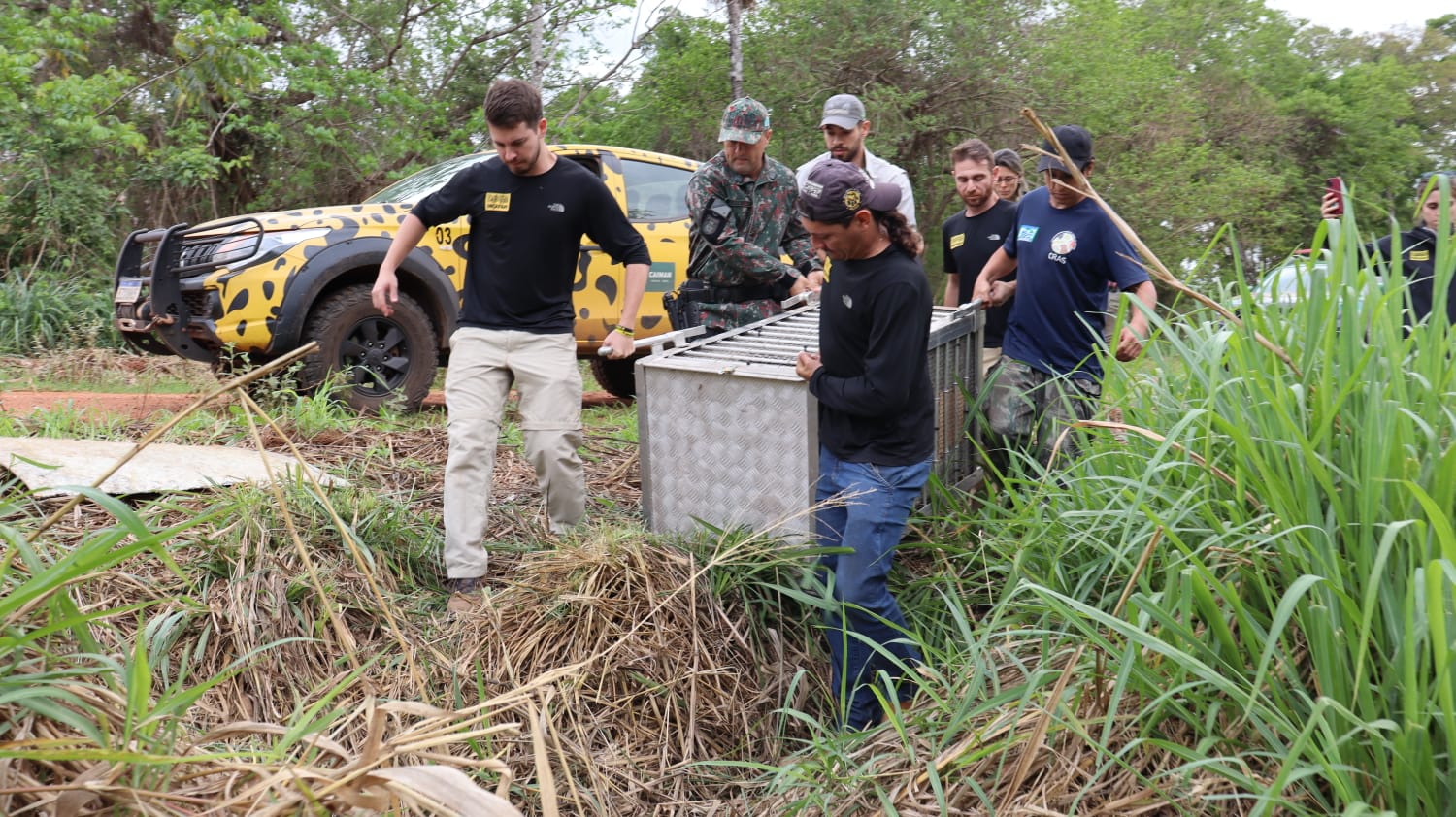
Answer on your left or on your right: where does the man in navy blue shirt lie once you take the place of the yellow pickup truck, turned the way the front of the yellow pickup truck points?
on your left

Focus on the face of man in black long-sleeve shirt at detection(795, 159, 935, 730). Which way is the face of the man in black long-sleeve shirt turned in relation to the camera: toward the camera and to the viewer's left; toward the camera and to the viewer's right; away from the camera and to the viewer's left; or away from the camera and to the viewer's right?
toward the camera and to the viewer's left

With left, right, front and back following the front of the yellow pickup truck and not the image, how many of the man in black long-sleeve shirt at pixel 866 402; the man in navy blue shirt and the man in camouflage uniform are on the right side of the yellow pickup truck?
0

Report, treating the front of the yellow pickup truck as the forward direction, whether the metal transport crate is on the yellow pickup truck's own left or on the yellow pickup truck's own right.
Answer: on the yellow pickup truck's own left

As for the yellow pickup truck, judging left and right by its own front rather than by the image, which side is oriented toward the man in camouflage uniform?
left

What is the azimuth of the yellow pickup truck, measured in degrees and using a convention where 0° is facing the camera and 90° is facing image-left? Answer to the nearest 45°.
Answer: approximately 45°

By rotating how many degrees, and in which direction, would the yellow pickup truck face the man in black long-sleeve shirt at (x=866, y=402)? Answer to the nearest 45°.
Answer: approximately 90° to its left
